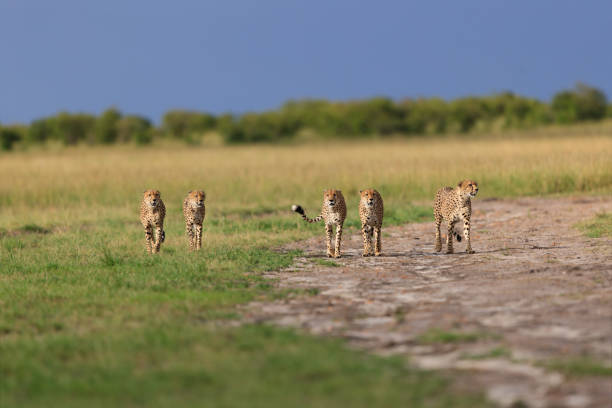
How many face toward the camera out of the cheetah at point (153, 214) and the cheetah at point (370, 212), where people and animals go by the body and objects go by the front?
2

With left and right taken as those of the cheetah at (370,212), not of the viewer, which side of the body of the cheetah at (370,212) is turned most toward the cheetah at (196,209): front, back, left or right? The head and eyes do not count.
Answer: right

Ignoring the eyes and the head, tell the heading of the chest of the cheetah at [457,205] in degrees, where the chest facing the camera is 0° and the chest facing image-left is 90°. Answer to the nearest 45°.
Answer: approximately 315°

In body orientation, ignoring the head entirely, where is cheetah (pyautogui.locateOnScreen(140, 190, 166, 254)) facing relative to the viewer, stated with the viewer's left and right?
facing the viewer

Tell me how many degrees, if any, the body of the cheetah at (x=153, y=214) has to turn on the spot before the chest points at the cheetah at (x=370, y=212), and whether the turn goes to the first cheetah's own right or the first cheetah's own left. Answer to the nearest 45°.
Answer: approximately 90° to the first cheetah's own left

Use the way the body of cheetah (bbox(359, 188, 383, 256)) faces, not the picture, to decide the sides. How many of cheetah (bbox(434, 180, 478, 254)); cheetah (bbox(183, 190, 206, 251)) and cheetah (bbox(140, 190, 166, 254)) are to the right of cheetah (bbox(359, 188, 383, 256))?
2

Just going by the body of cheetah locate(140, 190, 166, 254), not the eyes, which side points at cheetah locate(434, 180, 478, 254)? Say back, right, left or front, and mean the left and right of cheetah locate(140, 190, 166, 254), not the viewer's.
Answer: left

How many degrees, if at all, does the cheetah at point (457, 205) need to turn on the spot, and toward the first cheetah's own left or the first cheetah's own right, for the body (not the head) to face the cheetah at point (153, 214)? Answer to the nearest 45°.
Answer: approximately 135° to the first cheetah's own right

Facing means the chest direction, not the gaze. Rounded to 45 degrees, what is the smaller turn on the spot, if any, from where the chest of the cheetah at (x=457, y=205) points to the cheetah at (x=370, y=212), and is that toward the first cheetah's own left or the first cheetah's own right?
approximately 135° to the first cheetah's own right

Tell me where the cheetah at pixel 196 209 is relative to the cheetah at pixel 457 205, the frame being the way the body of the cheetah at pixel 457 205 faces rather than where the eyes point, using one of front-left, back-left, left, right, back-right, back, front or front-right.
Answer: back-right

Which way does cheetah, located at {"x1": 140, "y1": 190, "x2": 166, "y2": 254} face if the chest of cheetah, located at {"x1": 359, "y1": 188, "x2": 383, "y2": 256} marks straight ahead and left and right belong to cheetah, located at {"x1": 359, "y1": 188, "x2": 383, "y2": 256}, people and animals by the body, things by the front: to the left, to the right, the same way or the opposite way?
the same way

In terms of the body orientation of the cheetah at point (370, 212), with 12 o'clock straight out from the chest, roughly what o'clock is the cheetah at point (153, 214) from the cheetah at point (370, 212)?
the cheetah at point (153, 214) is roughly at 3 o'clock from the cheetah at point (370, 212).

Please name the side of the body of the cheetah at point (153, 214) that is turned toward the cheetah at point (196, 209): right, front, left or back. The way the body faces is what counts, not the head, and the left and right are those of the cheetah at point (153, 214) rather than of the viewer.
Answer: left
